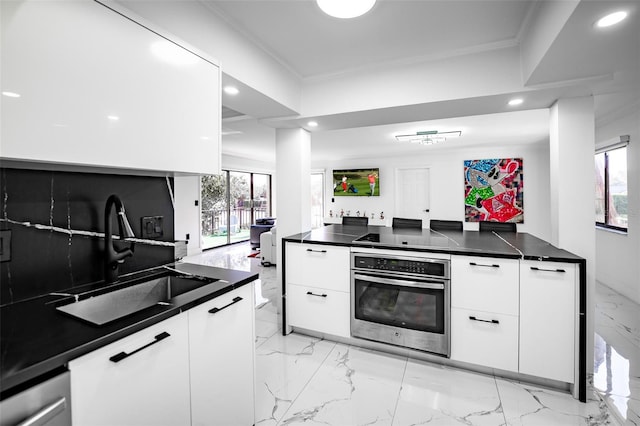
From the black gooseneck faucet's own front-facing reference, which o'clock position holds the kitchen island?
The kitchen island is roughly at 11 o'clock from the black gooseneck faucet.

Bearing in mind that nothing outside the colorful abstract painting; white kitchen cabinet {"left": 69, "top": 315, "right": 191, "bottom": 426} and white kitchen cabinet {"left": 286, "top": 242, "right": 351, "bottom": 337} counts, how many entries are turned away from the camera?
0

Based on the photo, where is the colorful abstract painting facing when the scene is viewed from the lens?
facing the viewer

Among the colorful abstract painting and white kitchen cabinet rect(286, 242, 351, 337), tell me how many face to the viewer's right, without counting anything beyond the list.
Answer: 0

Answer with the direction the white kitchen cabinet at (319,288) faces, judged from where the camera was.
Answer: facing the viewer and to the left of the viewer

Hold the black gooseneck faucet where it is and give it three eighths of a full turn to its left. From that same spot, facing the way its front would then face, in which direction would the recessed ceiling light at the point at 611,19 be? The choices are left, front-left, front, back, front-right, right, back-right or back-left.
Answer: back-right

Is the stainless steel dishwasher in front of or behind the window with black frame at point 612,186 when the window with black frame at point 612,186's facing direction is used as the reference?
in front

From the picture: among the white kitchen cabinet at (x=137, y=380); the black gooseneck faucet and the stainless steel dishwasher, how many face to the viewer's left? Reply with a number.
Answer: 0

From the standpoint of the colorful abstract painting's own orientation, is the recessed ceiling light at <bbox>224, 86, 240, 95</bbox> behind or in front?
in front

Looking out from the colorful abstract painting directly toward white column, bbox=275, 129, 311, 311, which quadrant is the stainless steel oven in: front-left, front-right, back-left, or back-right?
front-left

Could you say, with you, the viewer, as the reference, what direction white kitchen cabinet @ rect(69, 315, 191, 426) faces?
facing the viewer and to the right of the viewer

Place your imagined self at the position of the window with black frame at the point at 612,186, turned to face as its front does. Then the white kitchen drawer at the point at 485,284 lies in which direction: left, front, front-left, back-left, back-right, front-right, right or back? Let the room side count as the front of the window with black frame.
front-left

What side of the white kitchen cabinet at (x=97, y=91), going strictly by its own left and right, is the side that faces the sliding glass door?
left

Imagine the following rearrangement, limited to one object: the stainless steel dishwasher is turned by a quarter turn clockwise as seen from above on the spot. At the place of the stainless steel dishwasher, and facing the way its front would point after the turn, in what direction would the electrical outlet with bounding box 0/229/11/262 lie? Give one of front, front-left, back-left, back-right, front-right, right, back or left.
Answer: back-right

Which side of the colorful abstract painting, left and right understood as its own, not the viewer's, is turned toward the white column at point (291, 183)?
front

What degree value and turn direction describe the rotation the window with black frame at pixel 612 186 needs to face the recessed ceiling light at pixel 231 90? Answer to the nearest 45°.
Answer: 0° — it already faces it

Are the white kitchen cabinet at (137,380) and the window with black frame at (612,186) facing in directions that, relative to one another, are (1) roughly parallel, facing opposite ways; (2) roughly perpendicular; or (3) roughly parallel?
roughly parallel, facing opposite ways

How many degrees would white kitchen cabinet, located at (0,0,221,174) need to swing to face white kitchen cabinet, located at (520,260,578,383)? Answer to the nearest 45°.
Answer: approximately 45° to its left

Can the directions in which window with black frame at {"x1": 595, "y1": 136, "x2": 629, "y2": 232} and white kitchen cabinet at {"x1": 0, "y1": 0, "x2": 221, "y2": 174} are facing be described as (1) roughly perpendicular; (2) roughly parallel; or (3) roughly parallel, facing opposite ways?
roughly parallel, facing opposite ways
